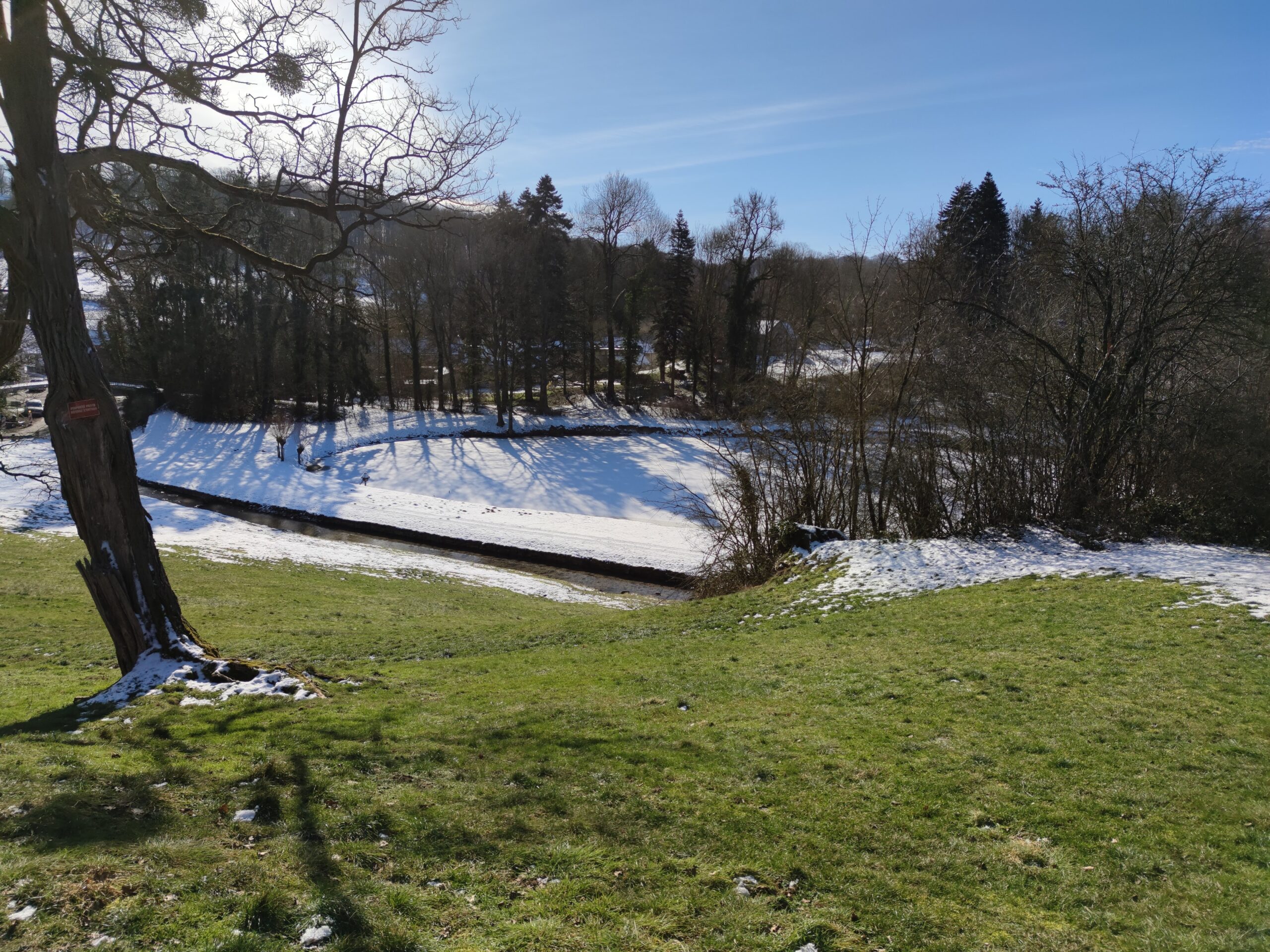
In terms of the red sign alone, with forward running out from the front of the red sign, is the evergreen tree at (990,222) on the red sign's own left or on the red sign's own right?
on the red sign's own left

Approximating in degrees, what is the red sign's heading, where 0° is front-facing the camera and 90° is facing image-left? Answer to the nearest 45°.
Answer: approximately 0°

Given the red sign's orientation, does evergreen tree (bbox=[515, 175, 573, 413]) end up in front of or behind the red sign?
behind
